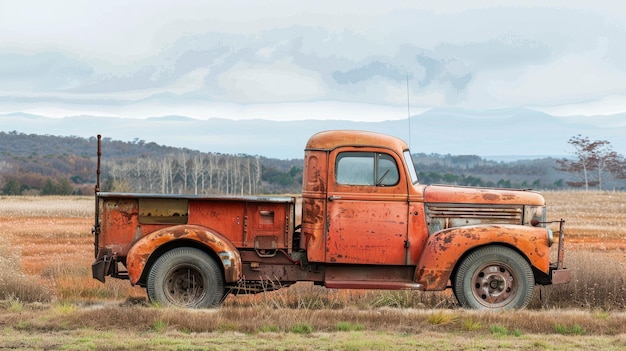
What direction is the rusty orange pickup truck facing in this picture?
to the viewer's right
